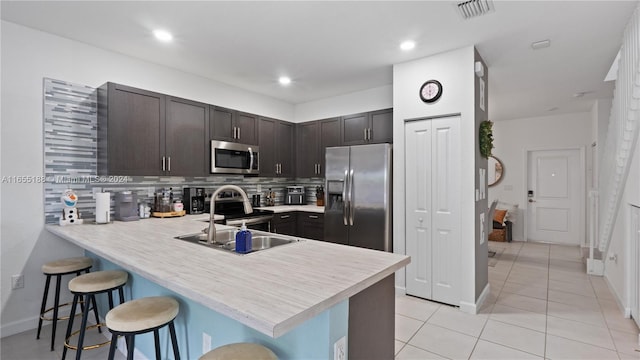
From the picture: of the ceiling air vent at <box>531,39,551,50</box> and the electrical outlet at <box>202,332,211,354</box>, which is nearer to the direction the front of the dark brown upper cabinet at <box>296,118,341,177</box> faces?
the electrical outlet

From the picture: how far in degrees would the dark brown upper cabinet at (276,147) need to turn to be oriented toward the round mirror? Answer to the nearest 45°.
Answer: approximately 45° to its left

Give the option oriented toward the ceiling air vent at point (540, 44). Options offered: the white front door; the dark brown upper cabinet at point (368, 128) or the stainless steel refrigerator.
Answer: the white front door

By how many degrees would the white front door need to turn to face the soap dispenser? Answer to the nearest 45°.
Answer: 0° — it already faces it
